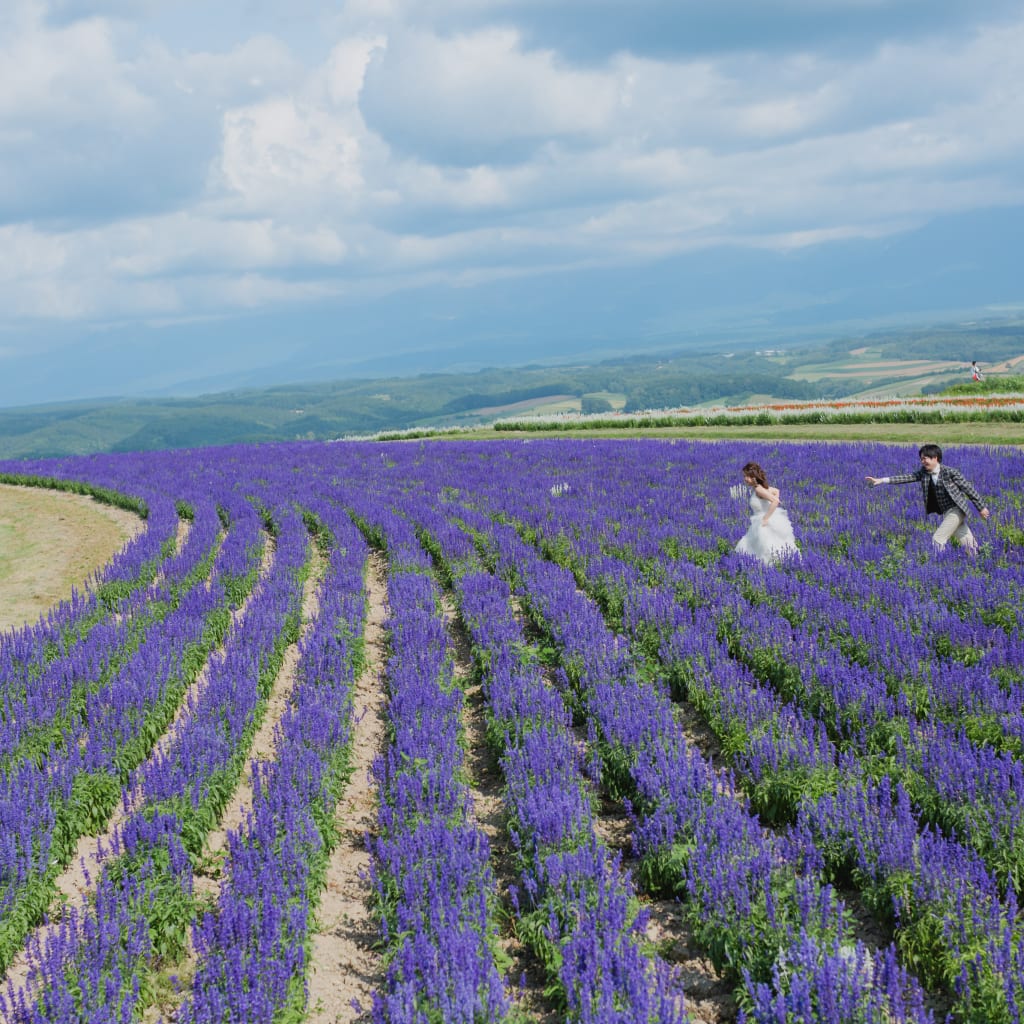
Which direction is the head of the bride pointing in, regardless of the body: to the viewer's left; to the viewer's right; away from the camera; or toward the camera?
to the viewer's left

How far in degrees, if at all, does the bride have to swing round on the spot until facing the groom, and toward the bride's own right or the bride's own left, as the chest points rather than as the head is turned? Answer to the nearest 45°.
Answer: approximately 180°

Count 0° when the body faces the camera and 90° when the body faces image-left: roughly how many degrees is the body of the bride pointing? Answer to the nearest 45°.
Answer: approximately 90°
